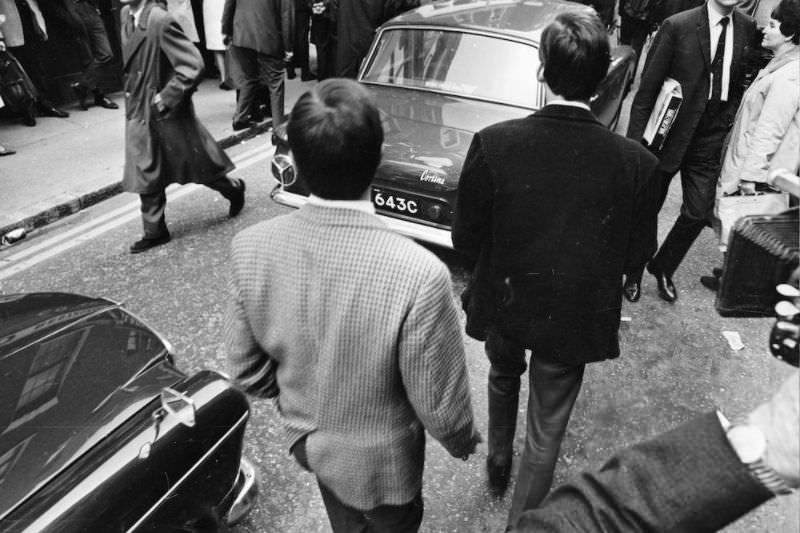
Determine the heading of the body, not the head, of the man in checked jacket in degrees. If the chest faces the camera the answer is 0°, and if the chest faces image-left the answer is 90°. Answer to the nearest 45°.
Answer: approximately 180°

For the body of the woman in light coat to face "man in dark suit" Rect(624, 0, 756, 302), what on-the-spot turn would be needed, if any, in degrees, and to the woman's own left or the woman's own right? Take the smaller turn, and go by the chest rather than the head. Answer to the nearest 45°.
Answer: approximately 45° to the woman's own right

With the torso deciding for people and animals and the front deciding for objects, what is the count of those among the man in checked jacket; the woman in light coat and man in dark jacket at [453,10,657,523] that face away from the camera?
2

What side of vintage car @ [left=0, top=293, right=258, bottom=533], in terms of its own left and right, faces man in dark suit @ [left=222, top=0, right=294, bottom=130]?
front

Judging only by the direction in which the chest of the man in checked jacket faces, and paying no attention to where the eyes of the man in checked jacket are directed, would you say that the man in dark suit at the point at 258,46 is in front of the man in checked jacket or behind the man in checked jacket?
in front

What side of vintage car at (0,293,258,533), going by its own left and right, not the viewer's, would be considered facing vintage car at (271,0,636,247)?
front

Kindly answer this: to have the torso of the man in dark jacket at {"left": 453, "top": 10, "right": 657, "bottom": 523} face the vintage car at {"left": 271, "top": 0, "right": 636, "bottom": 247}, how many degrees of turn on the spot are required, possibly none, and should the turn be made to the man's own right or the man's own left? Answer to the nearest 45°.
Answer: approximately 45° to the man's own left

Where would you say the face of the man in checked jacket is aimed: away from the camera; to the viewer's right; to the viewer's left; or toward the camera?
away from the camera

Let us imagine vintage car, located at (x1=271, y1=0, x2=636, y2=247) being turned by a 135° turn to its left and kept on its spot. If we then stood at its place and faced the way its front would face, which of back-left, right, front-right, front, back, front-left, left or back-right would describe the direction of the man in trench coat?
front

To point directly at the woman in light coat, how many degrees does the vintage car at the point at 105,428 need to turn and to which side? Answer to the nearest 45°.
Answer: approximately 45° to its right

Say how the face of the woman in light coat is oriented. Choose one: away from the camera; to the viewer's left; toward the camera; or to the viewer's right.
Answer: to the viewer's left

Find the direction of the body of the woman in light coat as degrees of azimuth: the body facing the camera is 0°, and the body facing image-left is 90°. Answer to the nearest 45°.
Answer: approximately 90°

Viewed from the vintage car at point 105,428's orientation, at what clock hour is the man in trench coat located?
The man in trench coat is roughly at 11 o'clock from the vintage car.

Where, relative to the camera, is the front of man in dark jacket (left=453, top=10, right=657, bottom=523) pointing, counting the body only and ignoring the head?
away from the camera

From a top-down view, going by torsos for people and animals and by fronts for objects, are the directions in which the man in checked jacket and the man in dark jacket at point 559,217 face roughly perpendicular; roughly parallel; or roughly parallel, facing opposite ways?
roughly parallel

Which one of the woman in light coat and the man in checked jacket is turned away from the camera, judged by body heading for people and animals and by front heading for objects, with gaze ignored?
the man in checked jacket

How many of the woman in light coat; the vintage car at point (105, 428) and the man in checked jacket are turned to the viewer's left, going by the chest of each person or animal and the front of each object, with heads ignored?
1
